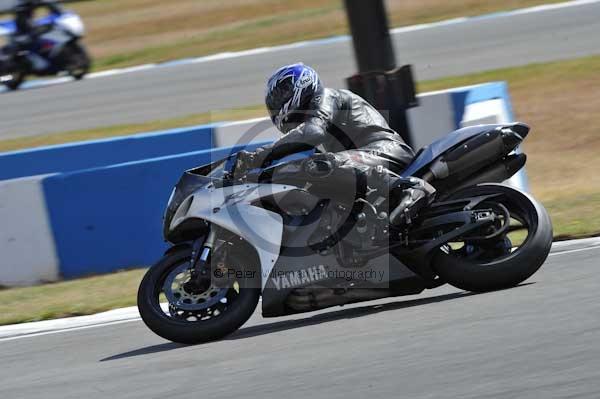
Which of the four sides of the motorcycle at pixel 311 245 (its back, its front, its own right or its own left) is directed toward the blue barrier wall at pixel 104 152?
right

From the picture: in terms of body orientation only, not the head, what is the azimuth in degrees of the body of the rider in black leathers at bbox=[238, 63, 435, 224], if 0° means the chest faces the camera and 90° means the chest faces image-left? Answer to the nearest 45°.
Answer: approximately 90°

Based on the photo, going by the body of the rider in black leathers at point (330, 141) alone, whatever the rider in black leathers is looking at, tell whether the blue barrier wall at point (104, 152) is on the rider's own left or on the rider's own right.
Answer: on the rider's own right

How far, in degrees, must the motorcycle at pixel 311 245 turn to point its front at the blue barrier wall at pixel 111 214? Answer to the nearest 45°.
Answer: approximately 45° to its right

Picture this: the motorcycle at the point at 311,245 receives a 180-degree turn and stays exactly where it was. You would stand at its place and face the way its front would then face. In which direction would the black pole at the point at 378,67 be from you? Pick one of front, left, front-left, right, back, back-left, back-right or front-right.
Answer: left

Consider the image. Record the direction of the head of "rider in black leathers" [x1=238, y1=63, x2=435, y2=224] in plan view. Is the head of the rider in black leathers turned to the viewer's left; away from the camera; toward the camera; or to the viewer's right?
to the viewer's left

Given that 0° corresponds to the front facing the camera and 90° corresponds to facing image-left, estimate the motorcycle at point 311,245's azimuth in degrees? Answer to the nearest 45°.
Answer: approximately 90°

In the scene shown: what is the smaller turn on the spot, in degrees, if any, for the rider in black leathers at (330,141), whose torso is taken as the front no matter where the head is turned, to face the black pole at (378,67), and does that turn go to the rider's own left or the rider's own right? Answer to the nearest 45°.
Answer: approximately 90° to the rider's own right

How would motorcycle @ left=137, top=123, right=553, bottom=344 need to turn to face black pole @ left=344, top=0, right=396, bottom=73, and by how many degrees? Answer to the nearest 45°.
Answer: approximately 90° to its right

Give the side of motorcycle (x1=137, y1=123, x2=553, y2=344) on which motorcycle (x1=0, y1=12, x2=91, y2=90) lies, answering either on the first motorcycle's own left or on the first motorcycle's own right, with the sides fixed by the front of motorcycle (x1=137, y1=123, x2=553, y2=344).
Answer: on the first motorcycle's own right

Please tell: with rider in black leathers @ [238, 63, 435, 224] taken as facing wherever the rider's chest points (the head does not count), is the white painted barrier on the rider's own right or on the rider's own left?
on the rider's own right
